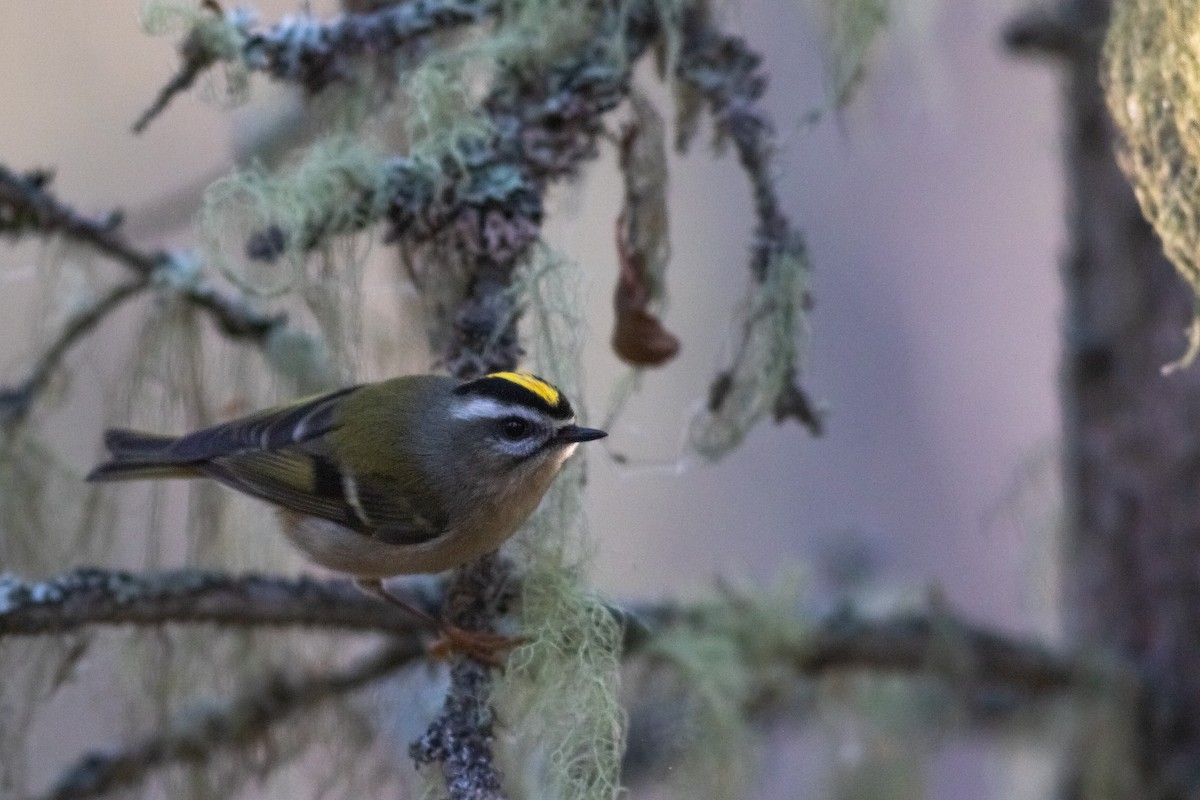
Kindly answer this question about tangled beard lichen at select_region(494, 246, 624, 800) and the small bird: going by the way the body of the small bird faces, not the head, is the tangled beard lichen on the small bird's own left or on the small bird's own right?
on the small bird's own left

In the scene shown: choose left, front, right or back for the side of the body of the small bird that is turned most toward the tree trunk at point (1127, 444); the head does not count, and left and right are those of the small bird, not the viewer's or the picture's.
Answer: front

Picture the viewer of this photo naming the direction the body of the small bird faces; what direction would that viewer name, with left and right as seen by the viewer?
facing to the right of the viewer
